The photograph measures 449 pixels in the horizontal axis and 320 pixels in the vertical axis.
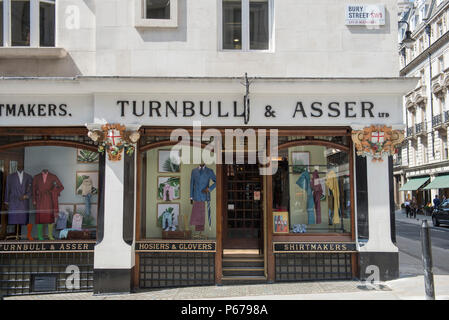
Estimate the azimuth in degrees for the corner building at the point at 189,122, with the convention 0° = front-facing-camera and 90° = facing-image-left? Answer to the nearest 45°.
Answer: approximately 0°

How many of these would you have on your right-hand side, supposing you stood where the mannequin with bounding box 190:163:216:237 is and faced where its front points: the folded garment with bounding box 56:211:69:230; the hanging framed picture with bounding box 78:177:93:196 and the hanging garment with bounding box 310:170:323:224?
2

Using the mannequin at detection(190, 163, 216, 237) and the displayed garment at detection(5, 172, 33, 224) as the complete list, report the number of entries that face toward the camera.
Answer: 2

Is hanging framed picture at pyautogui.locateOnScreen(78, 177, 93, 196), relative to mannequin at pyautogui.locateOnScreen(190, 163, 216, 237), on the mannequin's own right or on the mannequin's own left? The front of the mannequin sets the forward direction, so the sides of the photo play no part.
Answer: on the mannequin's own right

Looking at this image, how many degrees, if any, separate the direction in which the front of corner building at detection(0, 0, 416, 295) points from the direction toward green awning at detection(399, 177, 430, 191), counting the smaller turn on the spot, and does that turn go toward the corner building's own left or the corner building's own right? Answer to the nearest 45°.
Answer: approximately 135° to the corner building's own left

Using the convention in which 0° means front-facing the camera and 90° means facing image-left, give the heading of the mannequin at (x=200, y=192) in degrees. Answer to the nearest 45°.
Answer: approximately 0°

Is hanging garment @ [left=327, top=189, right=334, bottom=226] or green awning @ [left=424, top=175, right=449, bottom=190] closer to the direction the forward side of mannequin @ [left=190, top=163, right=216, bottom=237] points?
the hanging garment

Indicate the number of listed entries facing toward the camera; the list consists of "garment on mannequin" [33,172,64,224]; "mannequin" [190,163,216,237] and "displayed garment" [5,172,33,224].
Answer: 3
